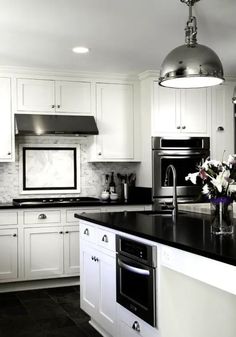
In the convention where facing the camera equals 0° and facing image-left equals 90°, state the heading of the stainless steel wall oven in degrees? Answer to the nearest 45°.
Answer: approximately 0°

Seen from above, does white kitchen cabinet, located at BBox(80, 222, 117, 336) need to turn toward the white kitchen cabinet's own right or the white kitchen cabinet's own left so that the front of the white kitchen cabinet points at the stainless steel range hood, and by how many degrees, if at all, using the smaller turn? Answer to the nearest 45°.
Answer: approximately 135° to the white kitchen cabinet's own right

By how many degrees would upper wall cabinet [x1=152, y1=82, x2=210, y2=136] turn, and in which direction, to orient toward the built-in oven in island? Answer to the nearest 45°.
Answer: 0° — it already faces it

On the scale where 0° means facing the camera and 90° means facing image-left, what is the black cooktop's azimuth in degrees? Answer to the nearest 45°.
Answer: approximately 0°

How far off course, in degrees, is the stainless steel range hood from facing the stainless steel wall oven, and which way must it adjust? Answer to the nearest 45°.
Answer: approximately 90° to its left

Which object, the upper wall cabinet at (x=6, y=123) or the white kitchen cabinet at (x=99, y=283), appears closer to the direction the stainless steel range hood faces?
the white kitchen cabinet

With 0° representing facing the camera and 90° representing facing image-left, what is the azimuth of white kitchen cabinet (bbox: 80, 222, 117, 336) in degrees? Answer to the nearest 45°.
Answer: approximately 45°

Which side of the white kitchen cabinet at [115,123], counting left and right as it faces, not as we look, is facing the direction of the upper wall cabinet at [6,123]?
right

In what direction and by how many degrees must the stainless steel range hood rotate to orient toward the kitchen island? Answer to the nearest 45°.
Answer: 0° — it already faces it
